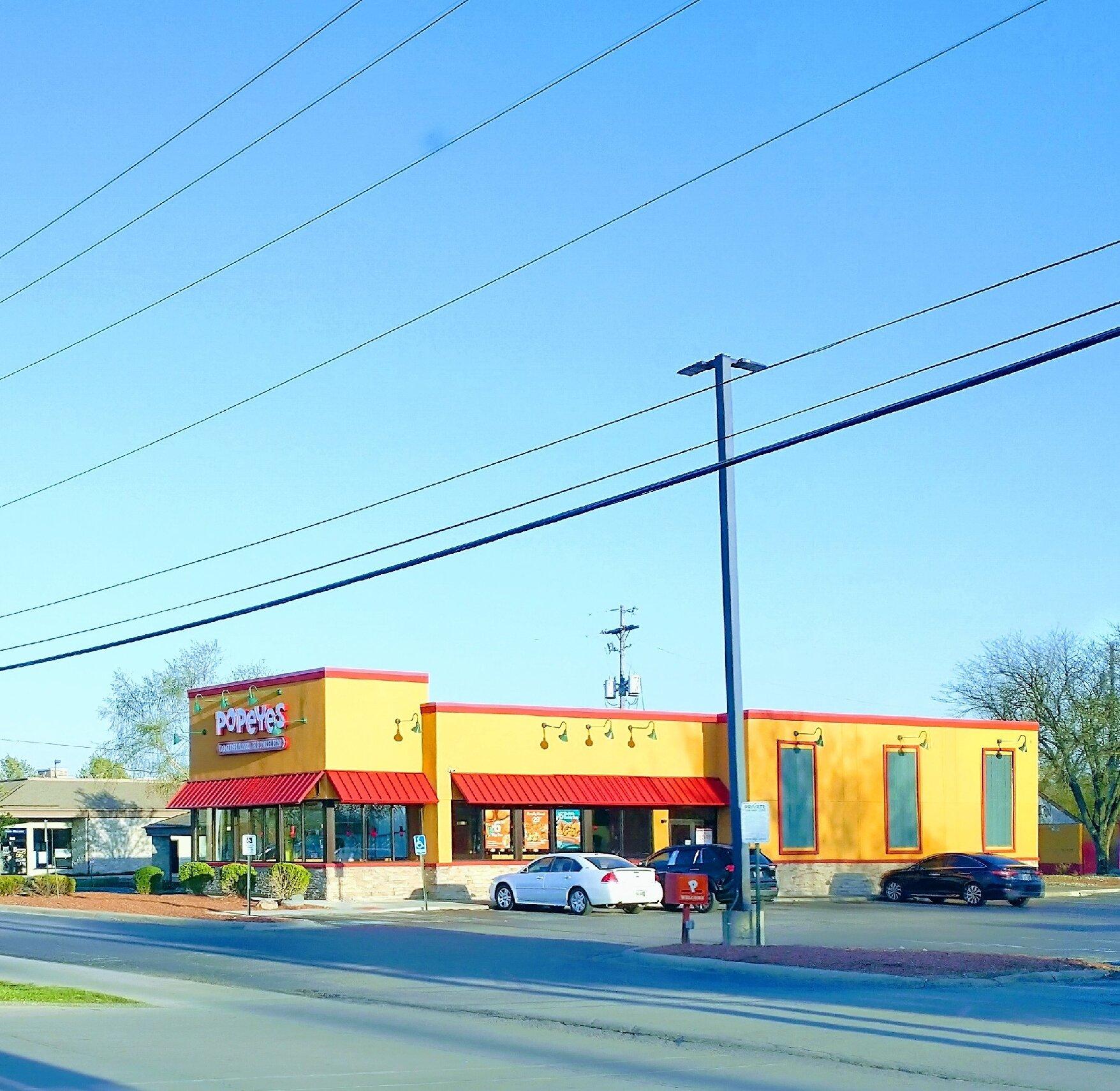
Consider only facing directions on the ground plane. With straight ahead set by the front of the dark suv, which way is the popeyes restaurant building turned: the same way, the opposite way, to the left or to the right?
to the left

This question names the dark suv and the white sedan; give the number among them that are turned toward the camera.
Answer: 0

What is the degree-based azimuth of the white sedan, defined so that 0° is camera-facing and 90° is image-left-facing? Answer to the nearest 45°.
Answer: approximately 135°

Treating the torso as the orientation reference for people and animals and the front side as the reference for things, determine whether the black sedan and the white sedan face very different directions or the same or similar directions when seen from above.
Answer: same or similar directions

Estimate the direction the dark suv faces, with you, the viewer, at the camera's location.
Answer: facing away from the viewer and to the left of the viewer

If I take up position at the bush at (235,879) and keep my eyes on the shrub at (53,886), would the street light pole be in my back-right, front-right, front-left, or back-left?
back-left

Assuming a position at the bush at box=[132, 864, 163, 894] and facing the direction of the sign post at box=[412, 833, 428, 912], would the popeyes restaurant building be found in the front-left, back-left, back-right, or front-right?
front-left

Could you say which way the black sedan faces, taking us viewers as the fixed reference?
facing away from the viewer and to the left of the viewer

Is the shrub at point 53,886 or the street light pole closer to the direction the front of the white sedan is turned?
the shrub

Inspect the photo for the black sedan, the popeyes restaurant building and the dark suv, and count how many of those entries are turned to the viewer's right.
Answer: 0

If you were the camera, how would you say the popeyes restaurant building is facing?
facing the viewer and to the left of the viewer

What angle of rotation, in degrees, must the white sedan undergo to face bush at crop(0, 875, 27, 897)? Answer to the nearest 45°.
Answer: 0° — it already faces it

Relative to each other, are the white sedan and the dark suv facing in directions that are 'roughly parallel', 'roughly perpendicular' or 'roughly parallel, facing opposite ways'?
roughly parallel
